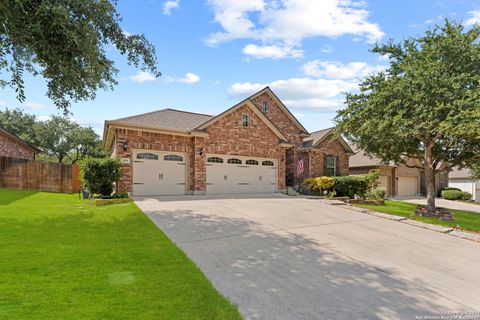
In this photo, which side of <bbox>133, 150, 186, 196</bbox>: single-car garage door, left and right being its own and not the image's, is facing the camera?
front

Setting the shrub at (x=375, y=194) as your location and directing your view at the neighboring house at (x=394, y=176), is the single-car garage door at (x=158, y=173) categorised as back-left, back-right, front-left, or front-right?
back-left

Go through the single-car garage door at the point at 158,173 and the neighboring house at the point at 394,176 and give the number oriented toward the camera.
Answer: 2

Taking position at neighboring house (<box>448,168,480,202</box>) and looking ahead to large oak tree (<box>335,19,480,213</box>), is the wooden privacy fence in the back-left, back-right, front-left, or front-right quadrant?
front-right

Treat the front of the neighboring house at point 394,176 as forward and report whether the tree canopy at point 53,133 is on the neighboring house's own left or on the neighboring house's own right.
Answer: on the neighboring house's own right

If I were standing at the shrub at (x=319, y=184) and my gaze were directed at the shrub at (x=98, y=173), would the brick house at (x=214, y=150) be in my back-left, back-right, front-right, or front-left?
front-right
